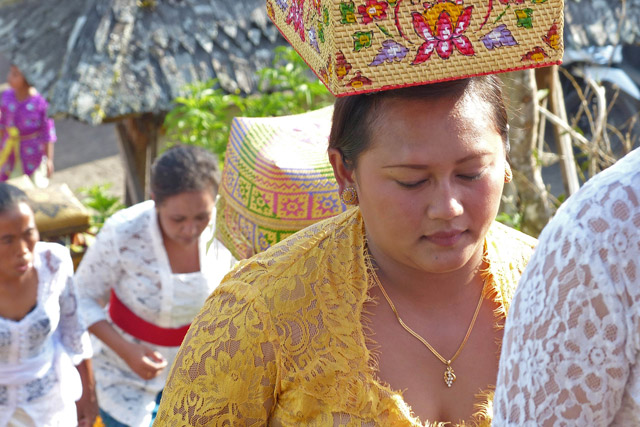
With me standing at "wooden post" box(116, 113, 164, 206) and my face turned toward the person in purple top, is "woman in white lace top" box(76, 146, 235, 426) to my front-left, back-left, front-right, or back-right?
back-left

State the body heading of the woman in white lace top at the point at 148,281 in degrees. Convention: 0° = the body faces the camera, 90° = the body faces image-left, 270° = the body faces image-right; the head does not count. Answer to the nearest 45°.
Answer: approximately 315°

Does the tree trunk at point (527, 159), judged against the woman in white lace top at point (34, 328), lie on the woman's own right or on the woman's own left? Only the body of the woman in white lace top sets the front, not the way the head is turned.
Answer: on the woman's own left

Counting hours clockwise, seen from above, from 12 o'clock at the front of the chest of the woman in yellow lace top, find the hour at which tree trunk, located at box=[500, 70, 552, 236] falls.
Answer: The tree trunk is roughly at 8 o'clock from the woman in yellow lace top.

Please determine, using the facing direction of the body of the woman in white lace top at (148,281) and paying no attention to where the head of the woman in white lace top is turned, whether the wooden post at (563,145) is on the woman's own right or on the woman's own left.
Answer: on the woman's own left

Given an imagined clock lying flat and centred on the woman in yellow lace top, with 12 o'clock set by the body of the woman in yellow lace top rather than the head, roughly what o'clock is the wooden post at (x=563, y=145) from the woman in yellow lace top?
The wooden post is roughly at 8 o'clock from the woman in yellow lace top.

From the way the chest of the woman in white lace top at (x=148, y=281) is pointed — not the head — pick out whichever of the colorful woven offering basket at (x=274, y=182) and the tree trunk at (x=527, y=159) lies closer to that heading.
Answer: the colorful woven offering basket
